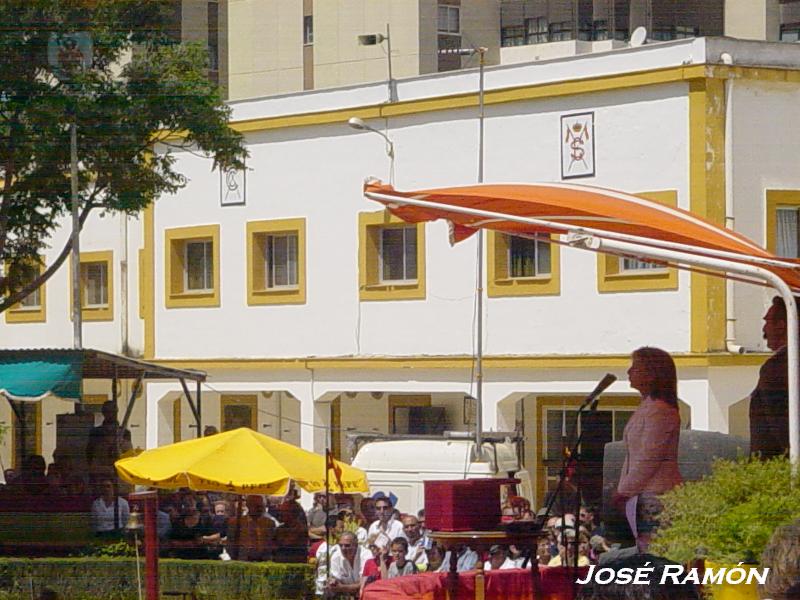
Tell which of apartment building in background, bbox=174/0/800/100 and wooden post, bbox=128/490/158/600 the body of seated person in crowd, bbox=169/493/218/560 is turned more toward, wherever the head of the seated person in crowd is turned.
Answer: the wooden post

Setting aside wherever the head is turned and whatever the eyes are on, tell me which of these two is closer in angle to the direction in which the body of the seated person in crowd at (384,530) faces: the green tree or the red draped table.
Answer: the red draped table

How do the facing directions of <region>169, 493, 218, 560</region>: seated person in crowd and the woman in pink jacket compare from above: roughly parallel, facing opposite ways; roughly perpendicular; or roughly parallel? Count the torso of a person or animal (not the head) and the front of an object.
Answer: roughly perpendicular

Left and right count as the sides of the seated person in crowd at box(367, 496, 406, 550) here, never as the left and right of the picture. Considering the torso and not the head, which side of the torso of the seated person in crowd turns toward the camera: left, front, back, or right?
front

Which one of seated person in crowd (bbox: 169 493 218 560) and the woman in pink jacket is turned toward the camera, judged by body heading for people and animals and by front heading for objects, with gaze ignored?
the seated person in crowd

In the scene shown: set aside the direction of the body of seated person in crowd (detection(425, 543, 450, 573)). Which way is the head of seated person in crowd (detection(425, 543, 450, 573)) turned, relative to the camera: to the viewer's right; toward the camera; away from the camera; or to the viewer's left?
toward the camera

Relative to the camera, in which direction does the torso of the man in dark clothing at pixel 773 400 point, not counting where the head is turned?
to the viewer's left

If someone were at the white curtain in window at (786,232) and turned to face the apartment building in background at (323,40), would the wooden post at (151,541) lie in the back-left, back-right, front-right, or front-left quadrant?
back-left

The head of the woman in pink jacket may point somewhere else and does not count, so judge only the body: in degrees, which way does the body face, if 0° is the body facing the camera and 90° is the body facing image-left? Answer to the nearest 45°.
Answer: approximately 90°

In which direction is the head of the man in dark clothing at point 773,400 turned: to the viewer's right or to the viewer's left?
to the viewer's left

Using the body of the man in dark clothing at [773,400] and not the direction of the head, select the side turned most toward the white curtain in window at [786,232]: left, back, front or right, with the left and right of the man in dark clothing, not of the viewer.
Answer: right

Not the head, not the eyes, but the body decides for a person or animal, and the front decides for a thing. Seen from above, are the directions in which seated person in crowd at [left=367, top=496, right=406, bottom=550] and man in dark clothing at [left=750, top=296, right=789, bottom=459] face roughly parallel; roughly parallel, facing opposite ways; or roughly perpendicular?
roughly perpendicular

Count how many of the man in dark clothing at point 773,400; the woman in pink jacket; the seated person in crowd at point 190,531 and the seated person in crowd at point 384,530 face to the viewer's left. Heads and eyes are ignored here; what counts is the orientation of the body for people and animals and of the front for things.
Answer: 2

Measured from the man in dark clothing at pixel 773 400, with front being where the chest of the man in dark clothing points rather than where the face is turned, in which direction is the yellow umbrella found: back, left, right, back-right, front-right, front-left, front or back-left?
front-right

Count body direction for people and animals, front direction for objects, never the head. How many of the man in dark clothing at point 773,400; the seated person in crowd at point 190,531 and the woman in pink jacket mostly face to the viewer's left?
2

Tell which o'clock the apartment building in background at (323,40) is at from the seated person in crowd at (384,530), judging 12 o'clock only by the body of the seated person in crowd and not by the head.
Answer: The apartment building in background is roughly at 6 o'clock from the seated person in crowd.

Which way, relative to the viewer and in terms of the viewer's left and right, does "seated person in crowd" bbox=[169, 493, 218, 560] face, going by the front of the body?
facing the viewer

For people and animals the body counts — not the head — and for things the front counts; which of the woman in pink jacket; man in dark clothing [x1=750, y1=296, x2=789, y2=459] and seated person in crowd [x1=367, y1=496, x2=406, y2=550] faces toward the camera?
the seated person in crowd
